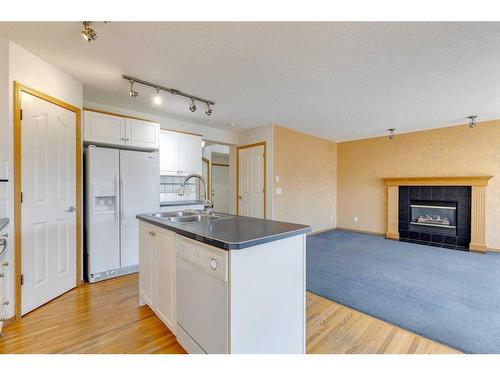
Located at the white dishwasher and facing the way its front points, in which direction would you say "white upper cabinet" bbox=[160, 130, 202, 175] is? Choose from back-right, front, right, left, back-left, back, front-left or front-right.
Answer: back-right

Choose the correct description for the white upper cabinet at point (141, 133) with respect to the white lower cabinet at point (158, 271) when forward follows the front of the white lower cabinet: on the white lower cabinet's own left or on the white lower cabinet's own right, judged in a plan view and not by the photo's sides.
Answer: on the white lower cabinet's own right

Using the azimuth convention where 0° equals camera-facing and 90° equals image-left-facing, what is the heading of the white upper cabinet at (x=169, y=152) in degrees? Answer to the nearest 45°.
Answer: approximately 315°

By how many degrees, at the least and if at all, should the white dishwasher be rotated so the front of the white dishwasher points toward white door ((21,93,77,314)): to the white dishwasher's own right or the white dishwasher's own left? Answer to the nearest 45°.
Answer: approximately 90° to the white dishwasher's own right

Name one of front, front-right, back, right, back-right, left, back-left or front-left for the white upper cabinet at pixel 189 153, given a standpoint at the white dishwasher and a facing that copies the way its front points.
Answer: back-right

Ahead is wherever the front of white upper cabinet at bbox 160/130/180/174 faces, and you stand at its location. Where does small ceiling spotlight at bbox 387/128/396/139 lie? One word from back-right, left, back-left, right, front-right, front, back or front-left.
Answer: front-left

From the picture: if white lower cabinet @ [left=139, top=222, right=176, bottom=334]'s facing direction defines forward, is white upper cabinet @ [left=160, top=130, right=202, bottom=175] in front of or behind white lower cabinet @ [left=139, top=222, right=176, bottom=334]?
behind

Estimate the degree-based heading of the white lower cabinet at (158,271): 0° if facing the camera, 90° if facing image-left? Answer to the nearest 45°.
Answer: approximately 45°

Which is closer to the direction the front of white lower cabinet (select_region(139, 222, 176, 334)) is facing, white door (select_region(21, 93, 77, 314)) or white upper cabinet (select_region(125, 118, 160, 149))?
the white door
